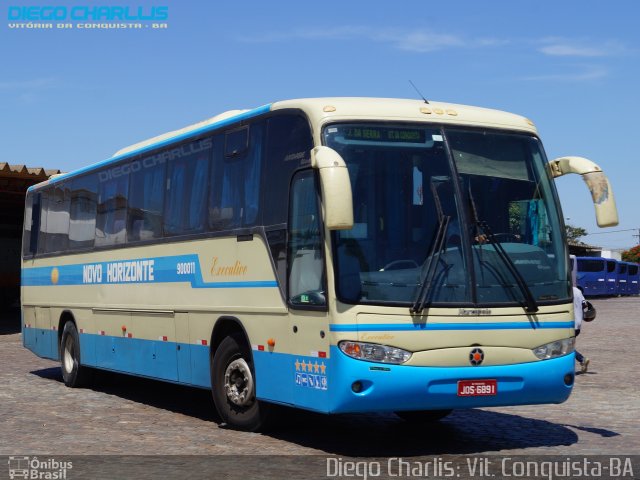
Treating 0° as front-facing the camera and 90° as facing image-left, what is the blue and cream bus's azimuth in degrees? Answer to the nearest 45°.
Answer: approximately 315°
